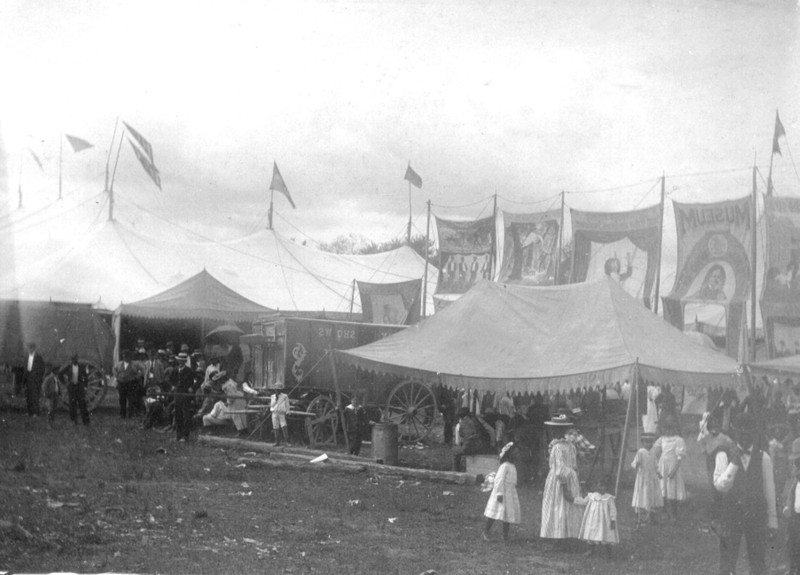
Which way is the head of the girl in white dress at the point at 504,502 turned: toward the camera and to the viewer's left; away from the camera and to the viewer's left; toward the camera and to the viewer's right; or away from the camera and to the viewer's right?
away from the camera and to the viewer's left

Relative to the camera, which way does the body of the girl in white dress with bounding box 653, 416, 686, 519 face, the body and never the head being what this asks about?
away from the camera

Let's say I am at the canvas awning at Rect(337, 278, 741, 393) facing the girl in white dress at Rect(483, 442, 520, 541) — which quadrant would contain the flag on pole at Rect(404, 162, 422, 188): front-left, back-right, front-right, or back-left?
back-right

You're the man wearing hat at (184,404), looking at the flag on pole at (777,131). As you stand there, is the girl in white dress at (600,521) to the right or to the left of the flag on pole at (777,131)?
right

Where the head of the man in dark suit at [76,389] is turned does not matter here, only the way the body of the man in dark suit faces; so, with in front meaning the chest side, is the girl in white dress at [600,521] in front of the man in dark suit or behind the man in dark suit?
in front

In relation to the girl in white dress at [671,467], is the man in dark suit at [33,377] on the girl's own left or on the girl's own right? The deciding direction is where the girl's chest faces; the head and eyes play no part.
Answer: on the girl's own left
